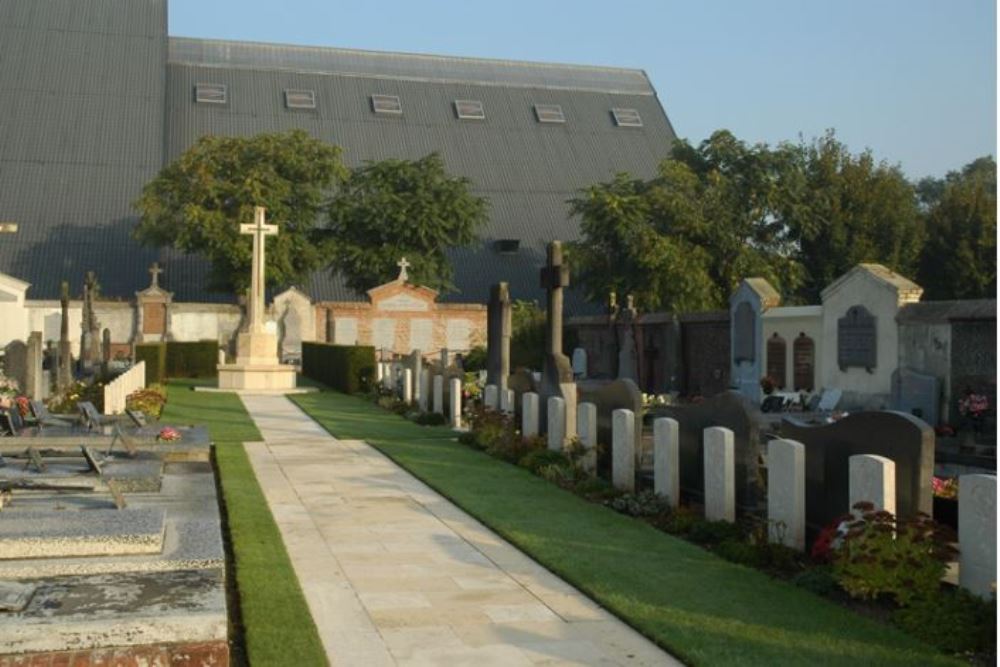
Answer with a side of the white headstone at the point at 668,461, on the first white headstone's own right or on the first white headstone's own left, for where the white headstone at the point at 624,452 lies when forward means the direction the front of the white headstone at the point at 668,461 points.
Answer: on the first white headstone's own right

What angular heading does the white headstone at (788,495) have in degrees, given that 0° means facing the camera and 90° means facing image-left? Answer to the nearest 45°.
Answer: approximately 45°

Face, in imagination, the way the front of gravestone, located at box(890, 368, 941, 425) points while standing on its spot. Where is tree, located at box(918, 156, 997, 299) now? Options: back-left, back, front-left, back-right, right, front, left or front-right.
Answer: back-right

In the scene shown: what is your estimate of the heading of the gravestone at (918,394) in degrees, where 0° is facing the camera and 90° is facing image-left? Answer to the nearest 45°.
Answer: approximately 45°

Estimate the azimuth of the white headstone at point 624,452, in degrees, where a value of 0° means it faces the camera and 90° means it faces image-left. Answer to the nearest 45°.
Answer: approximately 45°

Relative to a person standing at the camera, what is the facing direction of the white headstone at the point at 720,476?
facing the viewer and to the left of the viewer

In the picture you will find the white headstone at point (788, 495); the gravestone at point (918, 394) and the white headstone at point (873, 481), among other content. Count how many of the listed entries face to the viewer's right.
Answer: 0

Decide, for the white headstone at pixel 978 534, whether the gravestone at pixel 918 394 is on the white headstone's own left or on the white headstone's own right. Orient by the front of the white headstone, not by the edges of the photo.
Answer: on the white headstone's own right

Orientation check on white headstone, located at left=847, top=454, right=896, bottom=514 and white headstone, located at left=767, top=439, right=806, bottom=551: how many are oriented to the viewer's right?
0

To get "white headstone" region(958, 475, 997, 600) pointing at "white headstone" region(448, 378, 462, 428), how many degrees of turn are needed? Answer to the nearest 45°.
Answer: approximately 90° to its right

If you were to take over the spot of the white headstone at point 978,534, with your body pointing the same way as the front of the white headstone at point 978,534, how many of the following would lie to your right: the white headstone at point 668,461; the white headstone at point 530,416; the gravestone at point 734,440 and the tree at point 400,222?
4

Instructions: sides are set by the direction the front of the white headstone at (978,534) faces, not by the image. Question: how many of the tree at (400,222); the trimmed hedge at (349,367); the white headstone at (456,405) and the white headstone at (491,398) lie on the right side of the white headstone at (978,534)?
4

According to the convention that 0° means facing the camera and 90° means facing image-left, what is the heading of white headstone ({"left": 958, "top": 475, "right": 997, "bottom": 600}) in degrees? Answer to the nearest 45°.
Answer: approximately 45°
